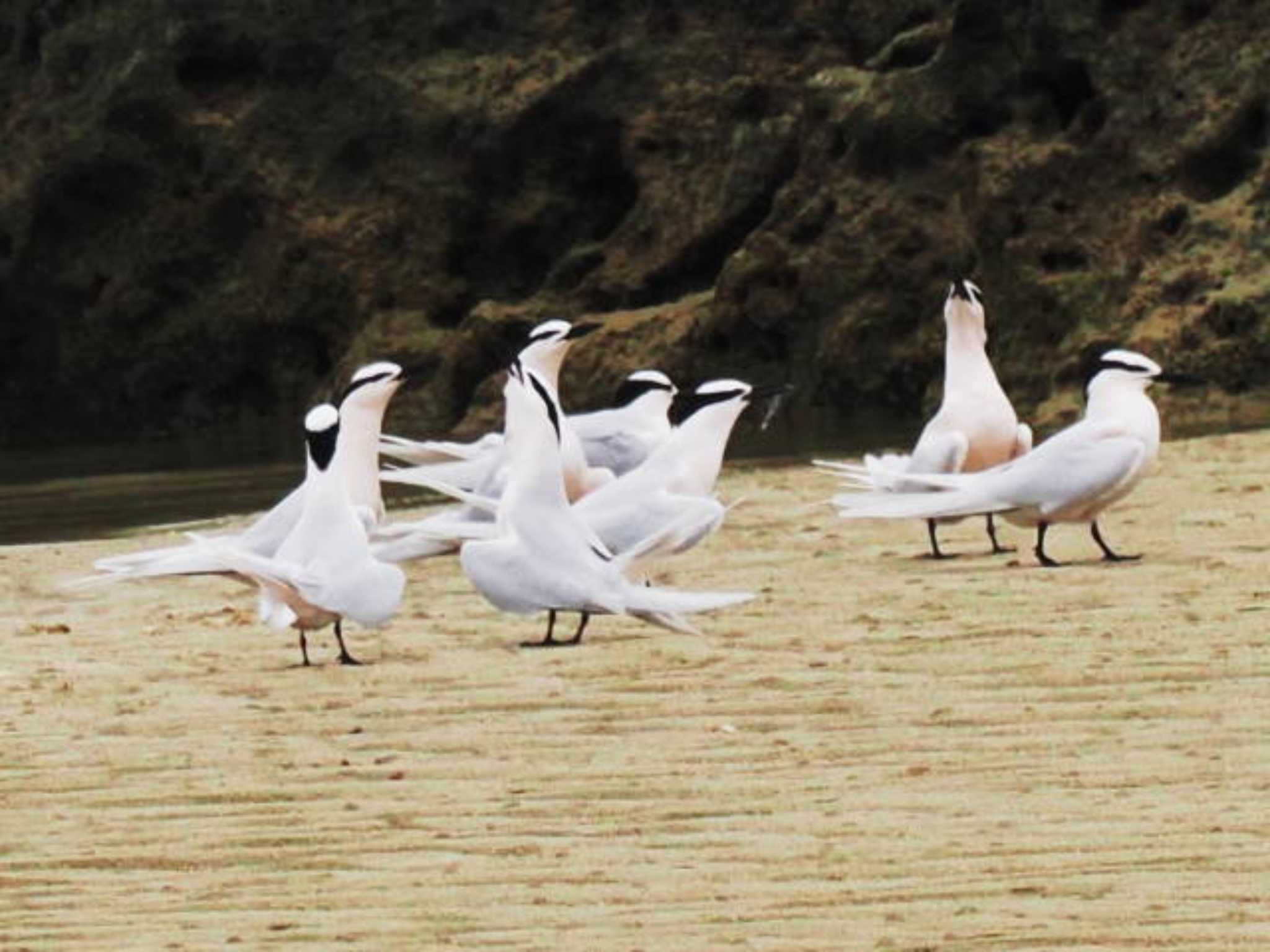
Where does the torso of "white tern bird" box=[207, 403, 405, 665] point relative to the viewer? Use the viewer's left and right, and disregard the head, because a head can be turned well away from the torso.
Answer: facing away from the viewer and to the right of the viewer

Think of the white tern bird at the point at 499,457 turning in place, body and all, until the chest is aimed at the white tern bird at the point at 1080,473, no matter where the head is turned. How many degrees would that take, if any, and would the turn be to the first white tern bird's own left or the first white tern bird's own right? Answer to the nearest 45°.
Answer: approximately 45° to the first white tern bird's own right

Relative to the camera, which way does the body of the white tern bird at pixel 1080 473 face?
to the viewer's right

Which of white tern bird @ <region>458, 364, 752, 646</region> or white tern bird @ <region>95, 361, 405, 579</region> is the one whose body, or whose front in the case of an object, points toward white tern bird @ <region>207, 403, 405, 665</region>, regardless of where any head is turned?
white tern bird @ <region>458, 364, 752, 646</region>

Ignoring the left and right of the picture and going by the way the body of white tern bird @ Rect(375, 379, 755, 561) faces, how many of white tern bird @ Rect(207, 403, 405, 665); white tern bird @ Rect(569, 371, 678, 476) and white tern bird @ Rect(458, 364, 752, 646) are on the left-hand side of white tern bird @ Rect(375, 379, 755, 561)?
1

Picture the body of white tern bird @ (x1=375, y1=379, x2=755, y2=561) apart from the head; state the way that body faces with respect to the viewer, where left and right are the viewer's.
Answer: facing to the right of the viewer

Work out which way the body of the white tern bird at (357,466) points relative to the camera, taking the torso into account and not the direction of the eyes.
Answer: to the viewer's right

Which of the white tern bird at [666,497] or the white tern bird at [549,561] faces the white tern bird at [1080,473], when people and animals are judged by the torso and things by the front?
the white tern bird at [666,497]

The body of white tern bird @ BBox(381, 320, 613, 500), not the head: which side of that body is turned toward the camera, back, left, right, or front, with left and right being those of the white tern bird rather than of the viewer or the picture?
right

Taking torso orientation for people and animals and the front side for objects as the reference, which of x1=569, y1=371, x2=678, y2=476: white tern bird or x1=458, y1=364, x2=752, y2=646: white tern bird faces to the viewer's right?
x1=569, y1=371, x2=678, y2=476: white tern bird

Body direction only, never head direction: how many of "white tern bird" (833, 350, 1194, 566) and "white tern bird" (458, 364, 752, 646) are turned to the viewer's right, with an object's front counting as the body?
1

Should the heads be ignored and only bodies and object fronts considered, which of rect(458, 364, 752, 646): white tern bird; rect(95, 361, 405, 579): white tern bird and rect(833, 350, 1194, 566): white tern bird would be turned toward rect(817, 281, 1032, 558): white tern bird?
rect(95, 361, 405, 579): white tern bird

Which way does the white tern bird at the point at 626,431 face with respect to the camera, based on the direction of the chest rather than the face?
to the viewer's right
